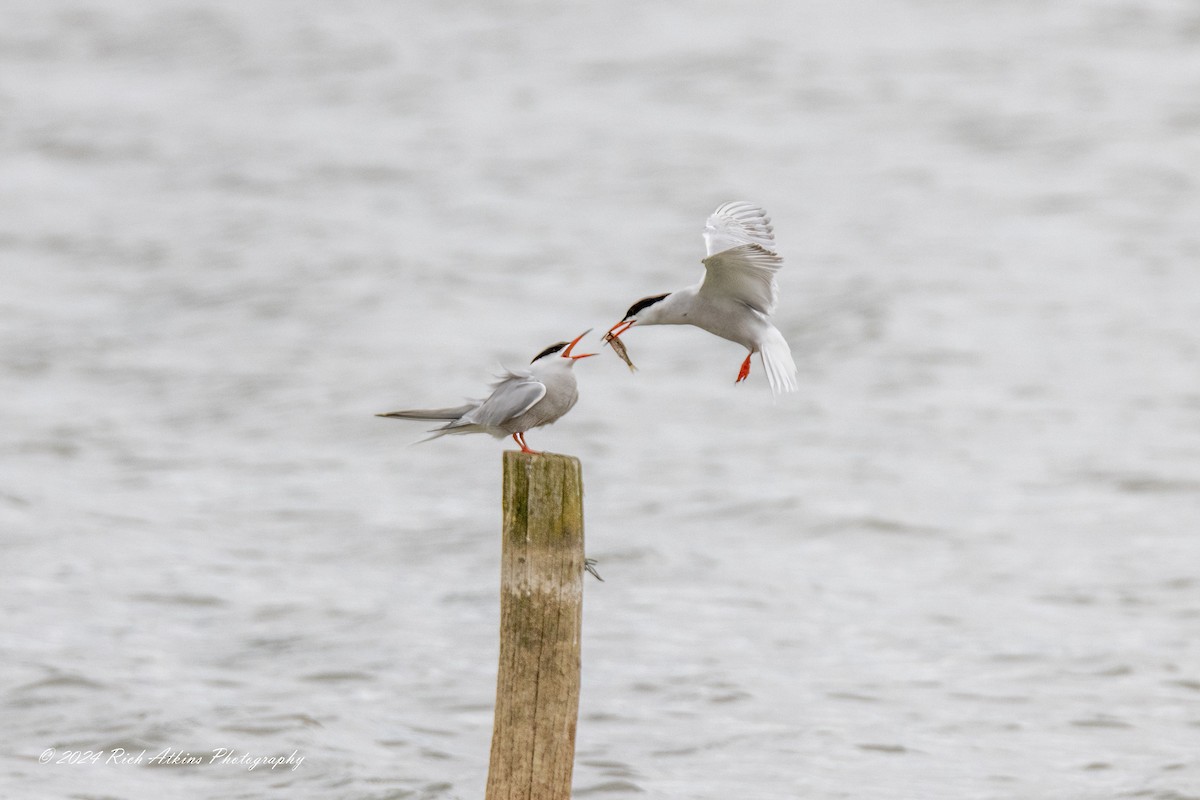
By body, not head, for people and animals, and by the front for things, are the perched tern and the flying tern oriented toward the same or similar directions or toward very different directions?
very different directions

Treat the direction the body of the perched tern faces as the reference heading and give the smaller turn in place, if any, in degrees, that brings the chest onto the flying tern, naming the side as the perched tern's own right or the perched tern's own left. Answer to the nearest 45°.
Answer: approximately 45° to the perched tern's own left

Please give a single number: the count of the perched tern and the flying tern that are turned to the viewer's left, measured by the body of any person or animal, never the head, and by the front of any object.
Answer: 1

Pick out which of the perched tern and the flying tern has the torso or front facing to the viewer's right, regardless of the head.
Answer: the perched tern

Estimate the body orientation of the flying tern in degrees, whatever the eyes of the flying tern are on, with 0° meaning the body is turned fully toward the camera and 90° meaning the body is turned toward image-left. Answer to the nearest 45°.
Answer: approximately 90°

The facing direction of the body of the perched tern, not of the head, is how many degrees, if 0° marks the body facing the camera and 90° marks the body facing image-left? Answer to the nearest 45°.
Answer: approximately 270°

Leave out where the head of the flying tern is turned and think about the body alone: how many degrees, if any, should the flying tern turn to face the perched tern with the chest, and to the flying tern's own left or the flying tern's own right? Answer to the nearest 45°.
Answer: approximately 45° to the flying tern's own left
